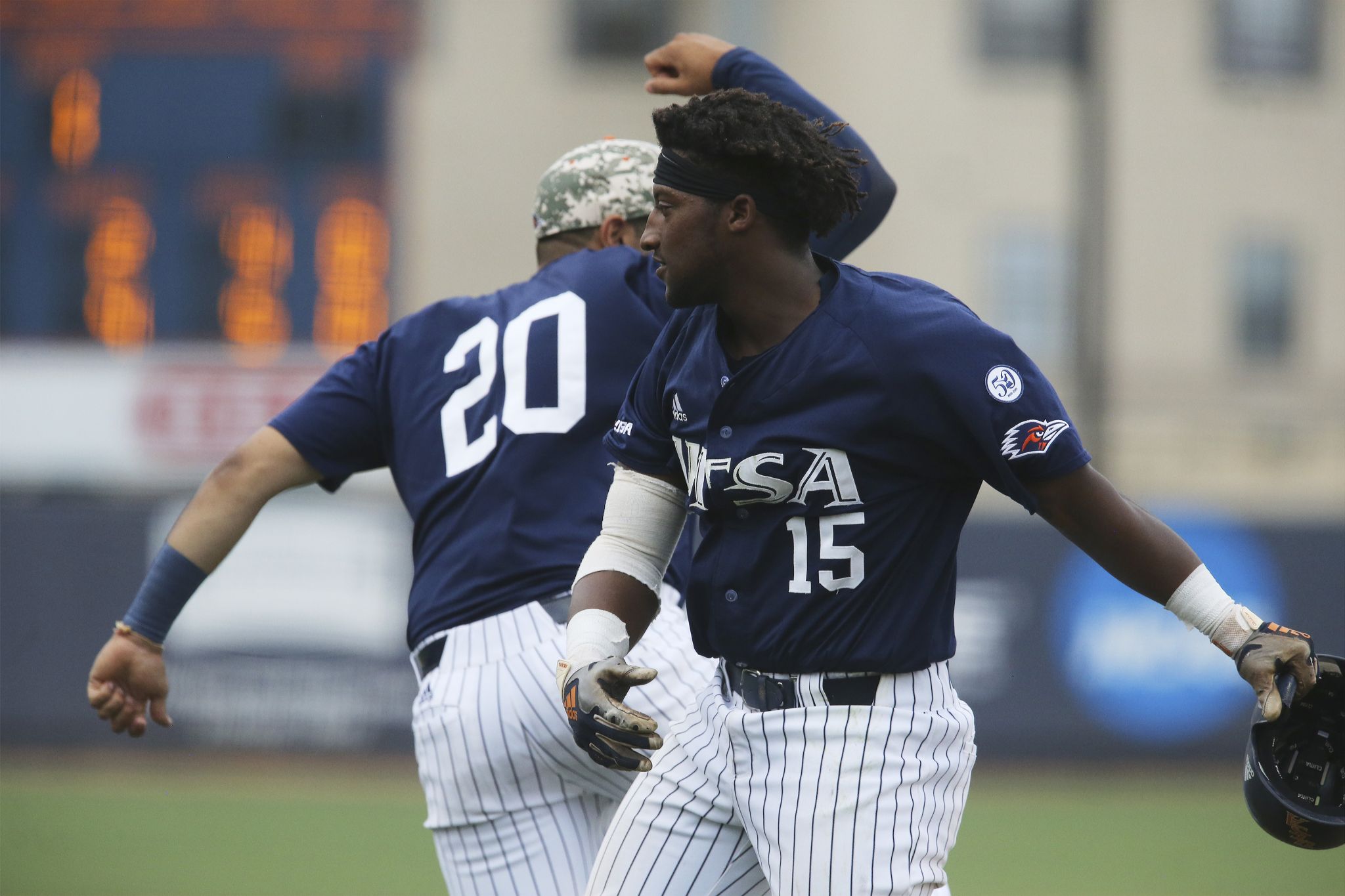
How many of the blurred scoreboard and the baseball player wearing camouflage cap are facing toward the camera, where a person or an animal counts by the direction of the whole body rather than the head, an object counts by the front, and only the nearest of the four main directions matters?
1

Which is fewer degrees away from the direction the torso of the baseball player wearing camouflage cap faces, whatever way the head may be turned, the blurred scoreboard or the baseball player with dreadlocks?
the blurred scoreboard

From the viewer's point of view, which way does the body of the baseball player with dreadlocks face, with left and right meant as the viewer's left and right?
facing the viewer and to the left of the viewer

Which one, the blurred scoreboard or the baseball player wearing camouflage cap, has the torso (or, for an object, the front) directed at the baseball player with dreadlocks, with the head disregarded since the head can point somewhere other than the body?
the blurred scoreboard

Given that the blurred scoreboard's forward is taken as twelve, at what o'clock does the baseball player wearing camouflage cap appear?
The baseball player wearing camouflage cap is roughly at 12 o'clock from the blurred scoreboard.

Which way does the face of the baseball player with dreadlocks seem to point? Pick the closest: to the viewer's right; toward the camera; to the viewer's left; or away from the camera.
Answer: to the viewer's left

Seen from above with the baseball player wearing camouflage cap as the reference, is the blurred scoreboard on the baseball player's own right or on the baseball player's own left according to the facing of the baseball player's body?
on the baseball player's own left

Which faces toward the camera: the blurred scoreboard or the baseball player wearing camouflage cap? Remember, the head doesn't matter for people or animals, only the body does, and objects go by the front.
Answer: the blurred scoreboard

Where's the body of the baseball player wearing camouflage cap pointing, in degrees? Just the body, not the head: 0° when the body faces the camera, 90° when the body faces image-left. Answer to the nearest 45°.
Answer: approximately 225°

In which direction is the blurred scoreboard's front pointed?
toward the camera

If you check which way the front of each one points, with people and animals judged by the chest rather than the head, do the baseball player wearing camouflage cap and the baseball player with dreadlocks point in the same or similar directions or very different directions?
very different directions

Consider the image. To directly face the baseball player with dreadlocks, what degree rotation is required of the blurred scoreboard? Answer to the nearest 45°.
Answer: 0° — it already faces them

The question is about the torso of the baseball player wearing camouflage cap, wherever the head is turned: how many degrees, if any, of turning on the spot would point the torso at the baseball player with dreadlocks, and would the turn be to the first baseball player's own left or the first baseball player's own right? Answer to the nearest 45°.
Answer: approximately 90° to the first baseball player's own right
